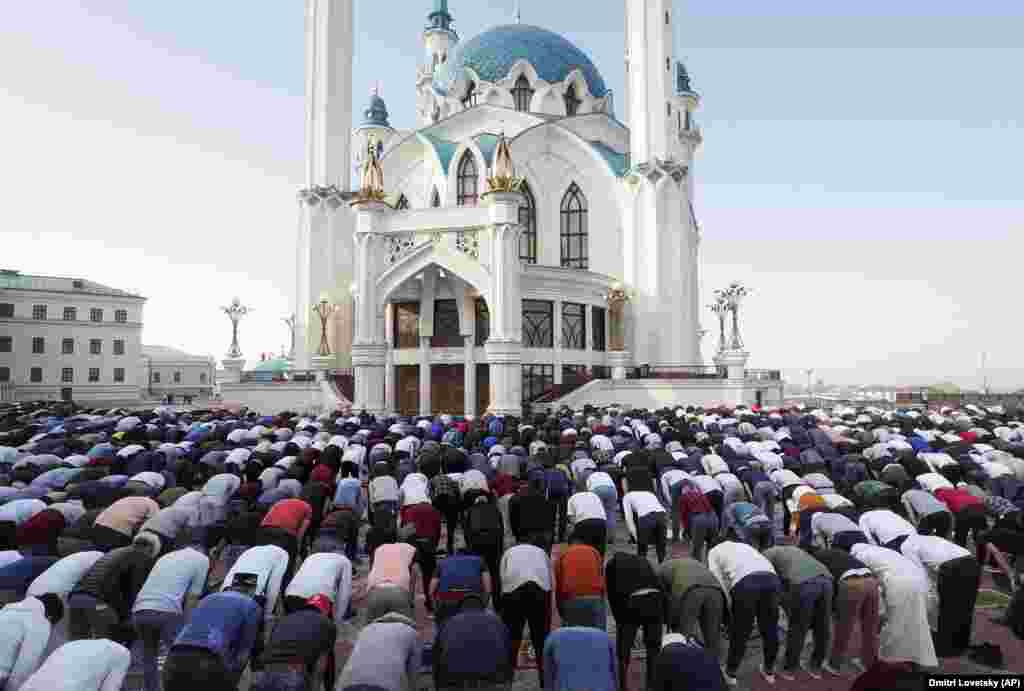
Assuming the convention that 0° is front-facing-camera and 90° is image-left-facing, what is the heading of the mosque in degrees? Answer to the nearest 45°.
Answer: approximately 45°
